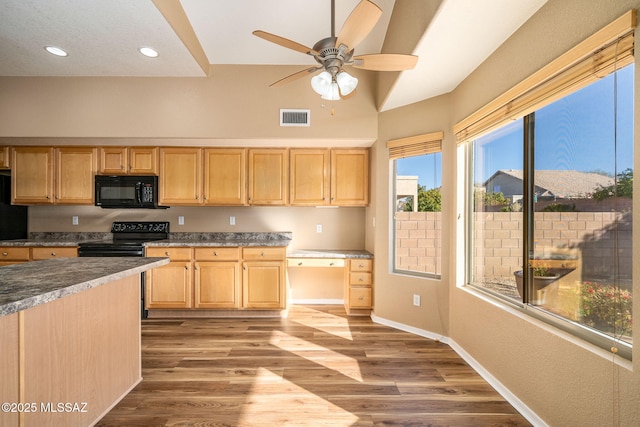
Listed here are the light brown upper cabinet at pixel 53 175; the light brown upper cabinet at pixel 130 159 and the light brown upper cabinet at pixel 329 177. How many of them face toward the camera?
3

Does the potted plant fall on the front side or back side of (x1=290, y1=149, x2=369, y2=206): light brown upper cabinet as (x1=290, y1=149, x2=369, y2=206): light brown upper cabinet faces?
on the front side

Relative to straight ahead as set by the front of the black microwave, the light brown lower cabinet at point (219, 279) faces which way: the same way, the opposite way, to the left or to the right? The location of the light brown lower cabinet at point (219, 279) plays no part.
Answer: the same way

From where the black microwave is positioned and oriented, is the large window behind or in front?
in front

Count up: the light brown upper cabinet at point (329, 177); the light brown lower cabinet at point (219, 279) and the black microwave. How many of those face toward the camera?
3

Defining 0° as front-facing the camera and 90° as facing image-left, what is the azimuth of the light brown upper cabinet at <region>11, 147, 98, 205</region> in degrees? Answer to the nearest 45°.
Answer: approximately 0°

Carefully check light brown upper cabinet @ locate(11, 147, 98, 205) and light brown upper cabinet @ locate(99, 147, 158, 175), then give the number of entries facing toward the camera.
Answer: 2

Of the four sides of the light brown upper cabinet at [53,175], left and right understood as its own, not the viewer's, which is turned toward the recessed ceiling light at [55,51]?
front

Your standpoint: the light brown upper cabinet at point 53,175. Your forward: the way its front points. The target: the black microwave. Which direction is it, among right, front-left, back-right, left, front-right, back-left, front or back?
front-left

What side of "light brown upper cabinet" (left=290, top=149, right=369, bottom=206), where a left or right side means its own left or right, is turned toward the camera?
front

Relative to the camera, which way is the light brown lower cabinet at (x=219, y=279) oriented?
toward the camera

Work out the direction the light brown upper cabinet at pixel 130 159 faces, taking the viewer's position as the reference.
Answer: facing the viewer

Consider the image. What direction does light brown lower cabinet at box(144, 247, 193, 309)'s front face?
toward the camera

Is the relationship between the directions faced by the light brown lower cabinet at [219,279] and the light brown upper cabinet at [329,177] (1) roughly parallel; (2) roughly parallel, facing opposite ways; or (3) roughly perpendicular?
roughly parallel

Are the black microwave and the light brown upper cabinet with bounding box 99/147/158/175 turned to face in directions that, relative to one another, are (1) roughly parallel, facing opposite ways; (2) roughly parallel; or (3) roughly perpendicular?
roughly parallel
